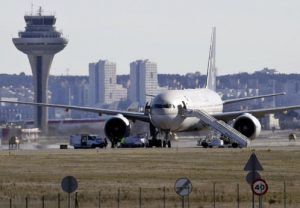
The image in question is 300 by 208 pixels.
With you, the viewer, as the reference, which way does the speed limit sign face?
facing the viewer
